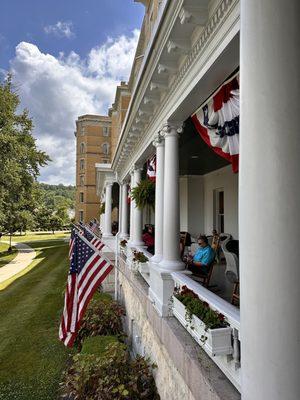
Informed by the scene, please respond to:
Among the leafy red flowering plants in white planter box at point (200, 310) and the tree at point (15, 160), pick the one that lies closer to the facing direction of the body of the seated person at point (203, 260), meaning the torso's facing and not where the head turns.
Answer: the tree

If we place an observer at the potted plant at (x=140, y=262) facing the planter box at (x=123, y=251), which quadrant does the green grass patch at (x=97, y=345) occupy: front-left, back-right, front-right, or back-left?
back-left

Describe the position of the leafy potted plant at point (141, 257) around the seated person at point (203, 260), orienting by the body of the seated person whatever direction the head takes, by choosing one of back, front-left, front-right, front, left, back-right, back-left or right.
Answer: front-right

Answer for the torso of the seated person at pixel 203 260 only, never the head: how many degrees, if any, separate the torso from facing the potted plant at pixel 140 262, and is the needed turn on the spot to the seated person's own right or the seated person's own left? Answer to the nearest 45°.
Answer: approximately 45° to the seated person's own right

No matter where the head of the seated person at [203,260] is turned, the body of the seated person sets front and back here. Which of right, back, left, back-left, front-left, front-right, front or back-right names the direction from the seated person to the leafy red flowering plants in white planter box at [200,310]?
left

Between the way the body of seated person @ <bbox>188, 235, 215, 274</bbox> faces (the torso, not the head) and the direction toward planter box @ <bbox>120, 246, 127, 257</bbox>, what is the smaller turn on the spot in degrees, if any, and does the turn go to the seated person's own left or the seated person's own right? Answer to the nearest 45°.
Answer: approximately 45° to the seated person's own right

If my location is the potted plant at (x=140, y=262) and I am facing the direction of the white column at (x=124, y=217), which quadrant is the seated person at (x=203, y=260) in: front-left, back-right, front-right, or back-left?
back-right

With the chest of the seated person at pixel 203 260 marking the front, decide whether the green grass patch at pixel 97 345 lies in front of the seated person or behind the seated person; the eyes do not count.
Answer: in front

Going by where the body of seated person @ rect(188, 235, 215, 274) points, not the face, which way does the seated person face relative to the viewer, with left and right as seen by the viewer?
facing to the left of the viewer

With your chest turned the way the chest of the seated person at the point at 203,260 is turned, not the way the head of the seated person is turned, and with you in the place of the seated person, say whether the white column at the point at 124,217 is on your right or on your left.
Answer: on your right
